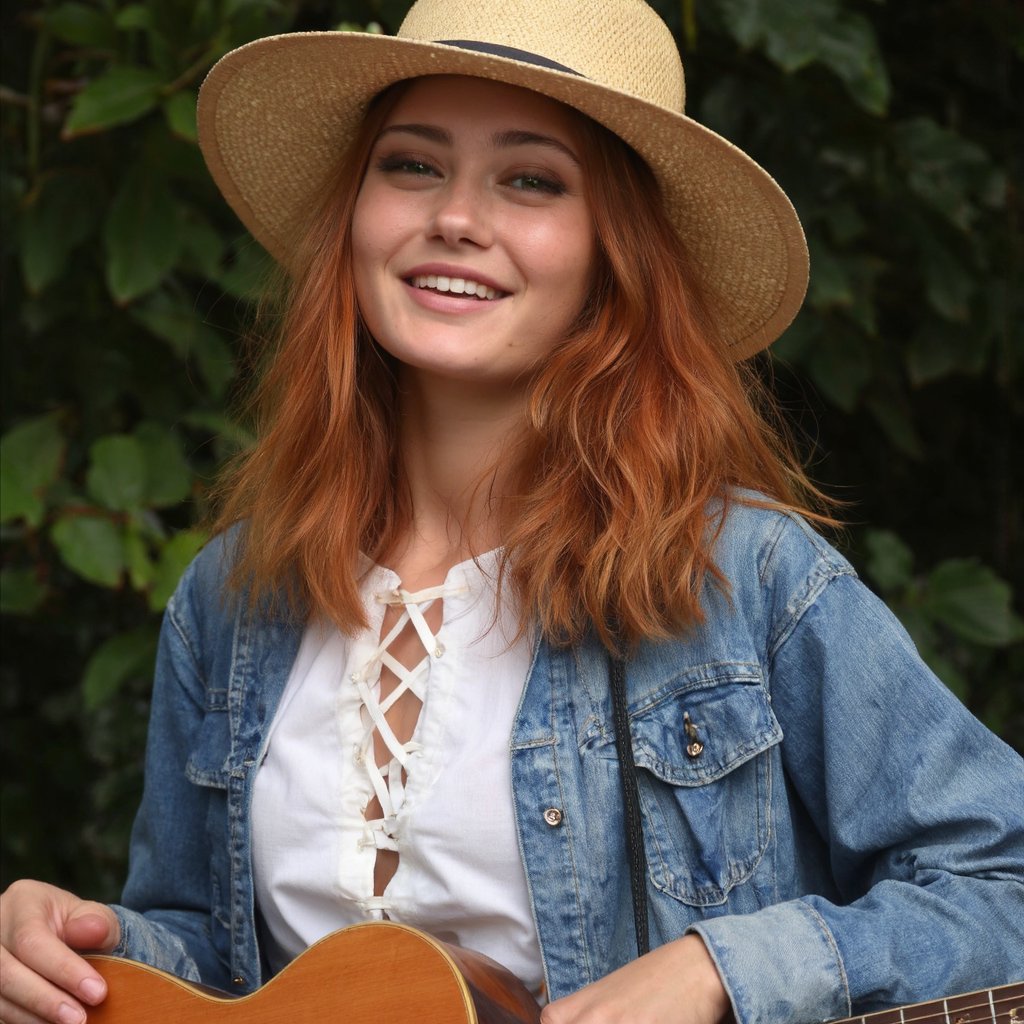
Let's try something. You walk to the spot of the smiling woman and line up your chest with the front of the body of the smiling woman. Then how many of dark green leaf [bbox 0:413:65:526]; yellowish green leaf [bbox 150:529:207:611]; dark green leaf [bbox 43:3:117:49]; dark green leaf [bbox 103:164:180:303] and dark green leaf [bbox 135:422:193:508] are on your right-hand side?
5

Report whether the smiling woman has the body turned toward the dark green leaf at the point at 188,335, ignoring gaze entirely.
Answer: no

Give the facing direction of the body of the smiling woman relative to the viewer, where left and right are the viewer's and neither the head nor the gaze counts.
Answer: facing the viewer and to the left of the viewer

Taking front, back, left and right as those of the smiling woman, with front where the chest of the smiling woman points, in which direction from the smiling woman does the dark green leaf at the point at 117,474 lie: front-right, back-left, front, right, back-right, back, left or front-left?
right

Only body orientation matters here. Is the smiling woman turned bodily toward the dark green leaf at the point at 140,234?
no

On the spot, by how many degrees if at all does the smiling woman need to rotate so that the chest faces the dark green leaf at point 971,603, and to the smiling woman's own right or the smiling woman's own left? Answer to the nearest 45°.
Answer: approximately 180°

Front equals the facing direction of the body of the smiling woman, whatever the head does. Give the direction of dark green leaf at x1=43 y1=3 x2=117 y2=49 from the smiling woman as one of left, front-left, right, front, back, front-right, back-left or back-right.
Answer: right

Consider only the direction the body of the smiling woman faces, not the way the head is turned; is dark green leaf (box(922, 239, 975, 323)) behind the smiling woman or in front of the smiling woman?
behind

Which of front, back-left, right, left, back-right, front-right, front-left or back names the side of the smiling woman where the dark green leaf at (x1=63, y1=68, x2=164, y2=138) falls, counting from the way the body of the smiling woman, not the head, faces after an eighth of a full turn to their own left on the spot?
back-right

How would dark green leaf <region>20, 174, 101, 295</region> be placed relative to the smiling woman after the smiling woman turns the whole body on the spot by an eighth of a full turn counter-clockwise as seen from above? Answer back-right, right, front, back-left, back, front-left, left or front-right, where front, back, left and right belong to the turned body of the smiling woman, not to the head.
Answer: back-right

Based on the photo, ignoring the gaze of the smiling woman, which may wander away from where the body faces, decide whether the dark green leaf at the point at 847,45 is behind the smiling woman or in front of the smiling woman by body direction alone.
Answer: behind
